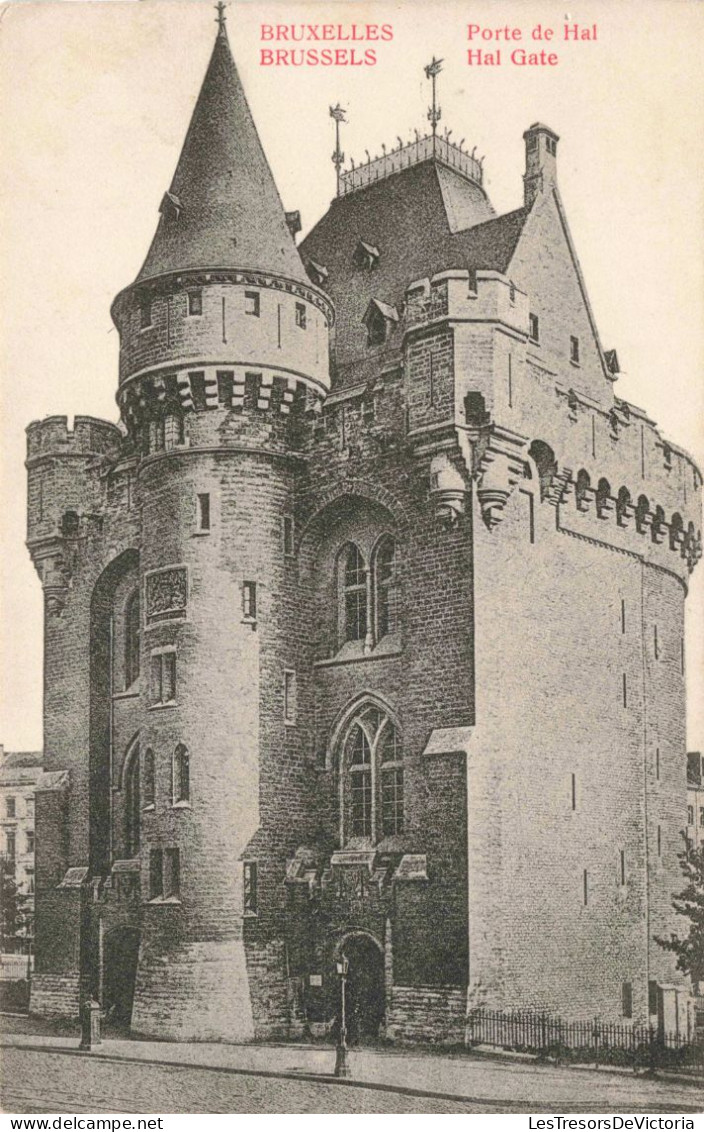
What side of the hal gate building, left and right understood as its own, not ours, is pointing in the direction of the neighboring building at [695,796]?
back

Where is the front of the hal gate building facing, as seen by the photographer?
facing the viewer and to the left of the viewer
